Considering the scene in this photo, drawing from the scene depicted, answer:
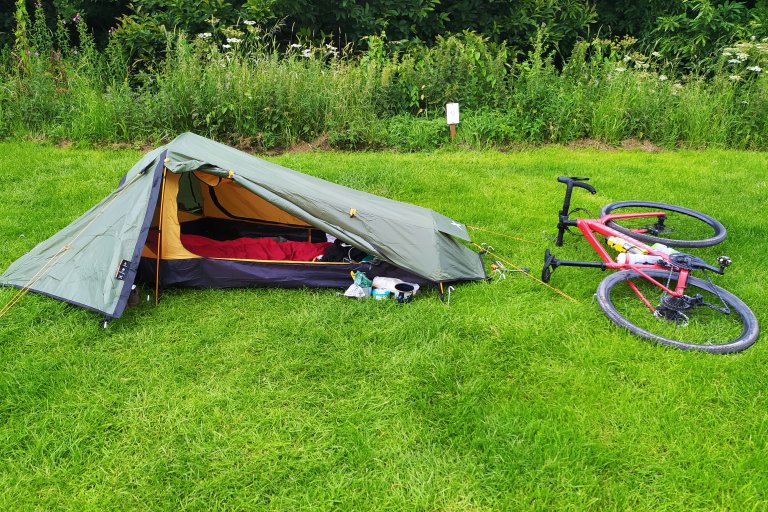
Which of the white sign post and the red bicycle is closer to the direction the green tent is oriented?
the red bicycle

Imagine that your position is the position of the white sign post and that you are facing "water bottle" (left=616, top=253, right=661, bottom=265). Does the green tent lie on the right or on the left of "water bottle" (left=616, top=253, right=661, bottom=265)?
right

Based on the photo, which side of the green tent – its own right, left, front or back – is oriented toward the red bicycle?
left

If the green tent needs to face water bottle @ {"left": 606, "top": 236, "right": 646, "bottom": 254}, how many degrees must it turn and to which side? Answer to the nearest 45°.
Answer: approximately 90° to its left

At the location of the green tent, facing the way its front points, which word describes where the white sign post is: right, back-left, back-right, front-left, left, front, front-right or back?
back-left

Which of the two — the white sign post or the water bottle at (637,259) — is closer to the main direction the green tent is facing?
the water bottle

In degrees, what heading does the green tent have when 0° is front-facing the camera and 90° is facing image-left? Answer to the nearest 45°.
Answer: approximately 0°
